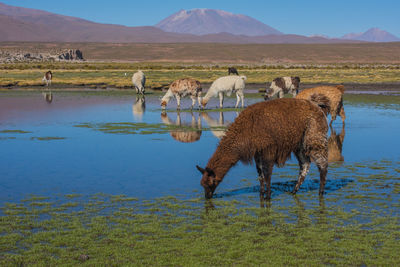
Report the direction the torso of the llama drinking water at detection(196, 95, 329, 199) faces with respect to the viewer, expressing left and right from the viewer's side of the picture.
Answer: facing to the left of the viewer
